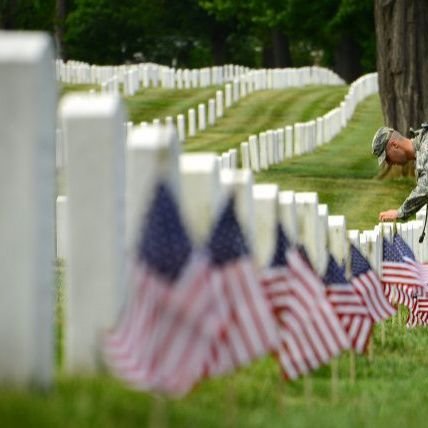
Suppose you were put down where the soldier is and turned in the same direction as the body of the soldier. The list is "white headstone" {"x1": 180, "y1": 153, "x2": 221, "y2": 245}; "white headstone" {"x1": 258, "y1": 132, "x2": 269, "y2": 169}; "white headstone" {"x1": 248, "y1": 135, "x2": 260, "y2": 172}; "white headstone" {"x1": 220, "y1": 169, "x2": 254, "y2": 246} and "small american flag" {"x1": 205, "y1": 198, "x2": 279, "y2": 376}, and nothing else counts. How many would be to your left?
3

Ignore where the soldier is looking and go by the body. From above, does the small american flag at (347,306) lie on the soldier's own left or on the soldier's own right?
on the soldier's own left

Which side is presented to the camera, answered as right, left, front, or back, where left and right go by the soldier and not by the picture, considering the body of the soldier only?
left

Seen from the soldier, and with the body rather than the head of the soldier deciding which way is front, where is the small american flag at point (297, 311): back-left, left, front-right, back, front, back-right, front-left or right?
left

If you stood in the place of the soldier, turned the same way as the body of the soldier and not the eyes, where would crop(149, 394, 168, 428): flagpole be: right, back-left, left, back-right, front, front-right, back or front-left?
left

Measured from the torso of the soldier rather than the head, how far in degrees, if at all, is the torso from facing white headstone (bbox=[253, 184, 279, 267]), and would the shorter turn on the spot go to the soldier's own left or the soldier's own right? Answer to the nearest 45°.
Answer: approximately 90° to the soldier's own left

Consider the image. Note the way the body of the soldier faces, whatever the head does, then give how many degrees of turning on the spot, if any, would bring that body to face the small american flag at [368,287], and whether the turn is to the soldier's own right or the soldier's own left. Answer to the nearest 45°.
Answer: approximately 90° to the soldier's own left

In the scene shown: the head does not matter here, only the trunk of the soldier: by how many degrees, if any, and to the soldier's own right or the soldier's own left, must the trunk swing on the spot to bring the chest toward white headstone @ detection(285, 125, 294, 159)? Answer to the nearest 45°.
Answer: approximately 90° to the soldier's own right

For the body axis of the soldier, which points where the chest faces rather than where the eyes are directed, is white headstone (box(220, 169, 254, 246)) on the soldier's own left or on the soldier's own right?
on the soldier's own left

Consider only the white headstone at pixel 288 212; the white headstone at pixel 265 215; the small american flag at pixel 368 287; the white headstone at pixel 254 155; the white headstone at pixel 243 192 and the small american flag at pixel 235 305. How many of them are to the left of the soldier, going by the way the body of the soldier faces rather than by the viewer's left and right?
5

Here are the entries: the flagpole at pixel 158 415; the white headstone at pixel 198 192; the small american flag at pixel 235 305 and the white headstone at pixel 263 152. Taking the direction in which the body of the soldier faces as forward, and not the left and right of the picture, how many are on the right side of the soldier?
1

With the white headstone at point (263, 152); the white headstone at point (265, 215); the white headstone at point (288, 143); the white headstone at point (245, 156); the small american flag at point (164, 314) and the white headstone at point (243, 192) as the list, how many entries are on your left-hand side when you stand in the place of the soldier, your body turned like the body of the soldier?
3
